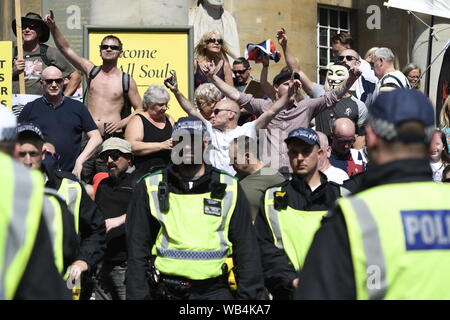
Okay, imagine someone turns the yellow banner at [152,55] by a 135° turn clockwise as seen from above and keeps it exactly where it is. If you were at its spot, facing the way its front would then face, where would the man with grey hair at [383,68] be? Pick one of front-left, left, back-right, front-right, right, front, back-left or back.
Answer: back-right

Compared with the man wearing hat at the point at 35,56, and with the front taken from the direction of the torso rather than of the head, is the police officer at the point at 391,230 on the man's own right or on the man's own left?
on the man's own left

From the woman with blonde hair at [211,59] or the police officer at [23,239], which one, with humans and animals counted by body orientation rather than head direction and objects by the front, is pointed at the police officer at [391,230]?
the woman with blonde hair

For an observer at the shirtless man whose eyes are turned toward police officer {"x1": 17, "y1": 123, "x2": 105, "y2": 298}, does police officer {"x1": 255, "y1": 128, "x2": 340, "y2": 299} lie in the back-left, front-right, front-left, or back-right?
front-left

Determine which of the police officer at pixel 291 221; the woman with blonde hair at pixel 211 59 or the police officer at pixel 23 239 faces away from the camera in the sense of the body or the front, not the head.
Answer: the police officer at pixel 23 239

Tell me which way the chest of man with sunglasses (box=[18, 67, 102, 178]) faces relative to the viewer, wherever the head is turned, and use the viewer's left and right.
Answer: facing the viewer

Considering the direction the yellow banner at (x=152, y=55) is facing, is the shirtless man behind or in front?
in front

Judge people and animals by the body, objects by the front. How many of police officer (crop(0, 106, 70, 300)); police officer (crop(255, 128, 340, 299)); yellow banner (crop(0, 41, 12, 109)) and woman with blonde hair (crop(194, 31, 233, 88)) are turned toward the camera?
3

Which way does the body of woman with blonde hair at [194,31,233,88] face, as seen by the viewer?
toward the camera

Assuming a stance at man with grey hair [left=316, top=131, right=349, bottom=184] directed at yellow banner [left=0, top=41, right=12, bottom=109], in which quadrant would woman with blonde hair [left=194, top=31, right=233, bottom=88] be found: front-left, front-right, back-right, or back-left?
front-right

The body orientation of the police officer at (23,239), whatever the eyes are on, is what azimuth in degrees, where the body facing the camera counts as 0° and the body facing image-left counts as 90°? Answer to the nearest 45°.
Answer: approximately 180°

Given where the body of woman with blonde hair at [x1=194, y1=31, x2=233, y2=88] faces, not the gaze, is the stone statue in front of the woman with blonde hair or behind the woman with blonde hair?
behind

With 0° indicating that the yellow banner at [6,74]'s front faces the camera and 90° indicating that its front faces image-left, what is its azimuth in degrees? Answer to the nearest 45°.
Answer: approximately 0°

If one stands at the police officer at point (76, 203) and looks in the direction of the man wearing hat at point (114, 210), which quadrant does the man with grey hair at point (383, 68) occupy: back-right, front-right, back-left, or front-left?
front-right

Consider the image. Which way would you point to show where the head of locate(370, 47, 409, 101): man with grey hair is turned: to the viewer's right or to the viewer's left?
to the viewer's left

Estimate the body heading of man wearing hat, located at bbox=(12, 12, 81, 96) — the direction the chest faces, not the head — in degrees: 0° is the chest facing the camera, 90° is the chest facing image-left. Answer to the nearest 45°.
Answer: approximately 45°
